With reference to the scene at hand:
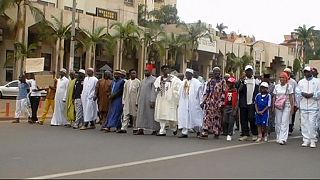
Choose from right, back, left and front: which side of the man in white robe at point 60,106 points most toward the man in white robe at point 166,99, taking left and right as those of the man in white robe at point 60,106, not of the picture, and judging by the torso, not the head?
left

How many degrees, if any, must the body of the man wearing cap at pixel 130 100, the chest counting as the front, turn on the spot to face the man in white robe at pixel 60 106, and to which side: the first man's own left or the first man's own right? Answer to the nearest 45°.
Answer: approximately 135° to the first man's own right

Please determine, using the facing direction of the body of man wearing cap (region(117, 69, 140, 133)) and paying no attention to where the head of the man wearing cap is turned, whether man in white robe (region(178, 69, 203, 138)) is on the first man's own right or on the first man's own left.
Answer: on the first man's own left

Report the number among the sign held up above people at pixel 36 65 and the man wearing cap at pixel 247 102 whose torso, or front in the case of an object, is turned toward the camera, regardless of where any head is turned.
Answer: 2

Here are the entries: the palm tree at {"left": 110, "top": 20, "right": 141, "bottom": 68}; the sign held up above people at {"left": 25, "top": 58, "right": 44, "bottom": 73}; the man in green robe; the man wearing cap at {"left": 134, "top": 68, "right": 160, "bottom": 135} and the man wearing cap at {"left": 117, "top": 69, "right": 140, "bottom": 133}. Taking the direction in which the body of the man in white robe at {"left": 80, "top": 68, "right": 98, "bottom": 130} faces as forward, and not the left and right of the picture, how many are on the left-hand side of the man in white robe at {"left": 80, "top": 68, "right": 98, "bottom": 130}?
2

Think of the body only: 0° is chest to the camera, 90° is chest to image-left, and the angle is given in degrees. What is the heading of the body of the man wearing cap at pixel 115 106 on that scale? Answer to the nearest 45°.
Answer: approximately 45°

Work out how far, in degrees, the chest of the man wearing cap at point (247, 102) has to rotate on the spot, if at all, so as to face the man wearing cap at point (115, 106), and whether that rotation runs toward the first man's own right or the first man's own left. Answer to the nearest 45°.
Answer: approximately 90° to the first man's own right

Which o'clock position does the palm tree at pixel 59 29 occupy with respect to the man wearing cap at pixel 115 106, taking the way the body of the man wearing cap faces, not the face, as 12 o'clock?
The palm tree is roughly at 4 o'clock from the man wearing cap.

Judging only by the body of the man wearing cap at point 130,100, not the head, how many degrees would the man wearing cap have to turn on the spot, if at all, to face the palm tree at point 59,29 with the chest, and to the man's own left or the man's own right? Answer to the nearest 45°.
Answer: approximately 180°

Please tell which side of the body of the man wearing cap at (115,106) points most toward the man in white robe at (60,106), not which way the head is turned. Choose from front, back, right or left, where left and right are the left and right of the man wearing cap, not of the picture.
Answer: right

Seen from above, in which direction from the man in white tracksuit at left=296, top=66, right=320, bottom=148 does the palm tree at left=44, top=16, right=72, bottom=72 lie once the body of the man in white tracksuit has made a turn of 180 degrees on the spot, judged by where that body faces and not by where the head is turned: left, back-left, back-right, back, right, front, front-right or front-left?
front-left
